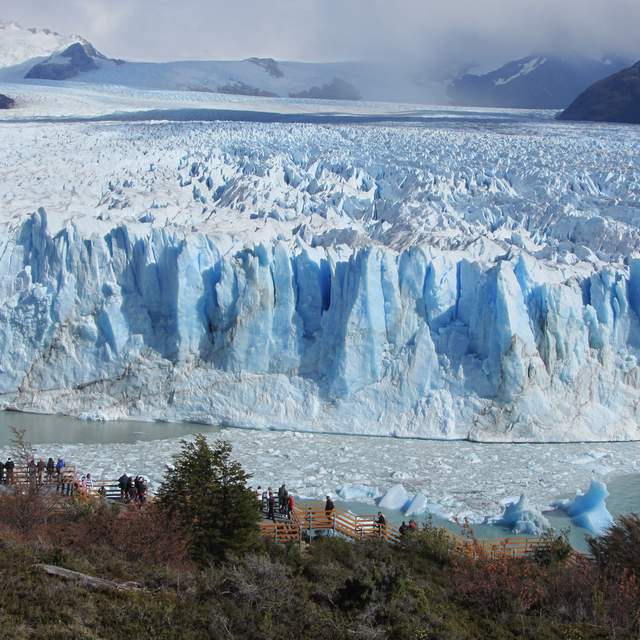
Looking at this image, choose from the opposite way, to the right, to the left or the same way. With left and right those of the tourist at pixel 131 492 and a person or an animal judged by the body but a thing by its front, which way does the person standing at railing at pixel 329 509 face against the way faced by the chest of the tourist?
the same way

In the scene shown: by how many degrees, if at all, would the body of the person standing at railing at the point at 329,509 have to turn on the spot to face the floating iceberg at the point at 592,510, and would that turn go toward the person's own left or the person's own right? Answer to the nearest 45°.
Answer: approximately 90° to the person's own right

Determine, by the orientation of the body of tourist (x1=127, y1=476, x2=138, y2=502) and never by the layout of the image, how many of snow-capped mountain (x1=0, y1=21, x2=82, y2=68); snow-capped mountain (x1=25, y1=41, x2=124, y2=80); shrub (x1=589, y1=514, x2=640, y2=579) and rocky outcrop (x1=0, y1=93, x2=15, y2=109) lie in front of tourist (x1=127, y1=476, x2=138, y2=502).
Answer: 3

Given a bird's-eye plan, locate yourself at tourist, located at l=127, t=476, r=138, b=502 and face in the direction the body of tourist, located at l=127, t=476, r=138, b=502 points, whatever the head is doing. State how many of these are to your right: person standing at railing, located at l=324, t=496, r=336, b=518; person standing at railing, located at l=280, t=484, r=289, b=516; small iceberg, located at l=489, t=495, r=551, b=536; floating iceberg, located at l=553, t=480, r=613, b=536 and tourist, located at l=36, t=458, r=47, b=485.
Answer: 4

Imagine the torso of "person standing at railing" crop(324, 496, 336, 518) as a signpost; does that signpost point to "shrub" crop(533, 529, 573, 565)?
no

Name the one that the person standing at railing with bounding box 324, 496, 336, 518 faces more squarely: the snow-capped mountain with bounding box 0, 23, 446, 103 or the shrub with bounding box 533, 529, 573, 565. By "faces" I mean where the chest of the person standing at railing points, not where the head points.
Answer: the snow-capped mountain

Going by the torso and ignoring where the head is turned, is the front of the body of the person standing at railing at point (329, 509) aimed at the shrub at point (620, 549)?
no

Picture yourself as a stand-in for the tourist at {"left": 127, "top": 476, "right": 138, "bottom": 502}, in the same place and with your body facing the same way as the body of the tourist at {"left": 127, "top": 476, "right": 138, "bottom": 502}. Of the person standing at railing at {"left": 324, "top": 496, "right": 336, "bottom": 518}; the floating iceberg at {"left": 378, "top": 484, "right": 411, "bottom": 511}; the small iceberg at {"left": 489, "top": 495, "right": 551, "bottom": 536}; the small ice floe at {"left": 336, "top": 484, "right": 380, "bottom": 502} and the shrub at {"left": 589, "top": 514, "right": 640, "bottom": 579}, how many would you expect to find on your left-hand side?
0

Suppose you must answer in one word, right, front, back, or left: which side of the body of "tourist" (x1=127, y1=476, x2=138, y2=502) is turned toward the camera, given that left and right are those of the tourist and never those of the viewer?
back

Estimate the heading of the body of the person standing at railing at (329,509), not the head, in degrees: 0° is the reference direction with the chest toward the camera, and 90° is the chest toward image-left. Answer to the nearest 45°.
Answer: approximately 180°

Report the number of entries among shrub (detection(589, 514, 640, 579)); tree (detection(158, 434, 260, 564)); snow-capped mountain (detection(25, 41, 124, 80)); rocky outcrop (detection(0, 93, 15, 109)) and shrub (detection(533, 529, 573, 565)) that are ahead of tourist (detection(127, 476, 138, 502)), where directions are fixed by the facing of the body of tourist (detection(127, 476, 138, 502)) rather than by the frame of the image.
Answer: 2

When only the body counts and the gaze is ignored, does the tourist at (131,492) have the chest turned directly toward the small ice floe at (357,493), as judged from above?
no

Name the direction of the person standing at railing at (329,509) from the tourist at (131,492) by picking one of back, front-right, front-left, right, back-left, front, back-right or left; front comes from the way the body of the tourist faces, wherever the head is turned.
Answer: right
